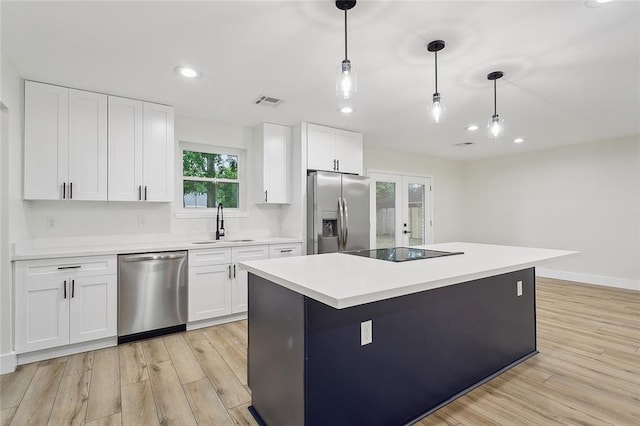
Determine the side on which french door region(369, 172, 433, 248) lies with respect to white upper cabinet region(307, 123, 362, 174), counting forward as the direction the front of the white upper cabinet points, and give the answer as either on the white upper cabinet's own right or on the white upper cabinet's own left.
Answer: on the white upper cabinet's own left

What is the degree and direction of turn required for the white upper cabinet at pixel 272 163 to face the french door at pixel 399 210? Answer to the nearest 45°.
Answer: approximately 90° to its left

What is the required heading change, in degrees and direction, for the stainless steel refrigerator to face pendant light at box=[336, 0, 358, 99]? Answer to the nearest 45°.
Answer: approximately 45° to its right

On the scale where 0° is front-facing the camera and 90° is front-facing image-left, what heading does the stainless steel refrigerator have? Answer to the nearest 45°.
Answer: approximately 315°

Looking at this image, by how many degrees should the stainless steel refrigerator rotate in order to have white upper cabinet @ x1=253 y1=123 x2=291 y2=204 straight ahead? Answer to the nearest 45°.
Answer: approximately 135° to its right

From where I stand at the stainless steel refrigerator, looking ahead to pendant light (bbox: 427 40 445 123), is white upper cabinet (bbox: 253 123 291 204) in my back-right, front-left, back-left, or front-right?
back-right

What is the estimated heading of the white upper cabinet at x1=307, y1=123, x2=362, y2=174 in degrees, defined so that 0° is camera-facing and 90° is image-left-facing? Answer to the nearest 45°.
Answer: approximately 315°

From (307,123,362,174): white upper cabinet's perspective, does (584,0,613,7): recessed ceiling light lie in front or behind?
in front

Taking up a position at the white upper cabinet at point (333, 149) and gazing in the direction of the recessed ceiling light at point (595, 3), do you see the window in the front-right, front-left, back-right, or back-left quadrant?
back-right

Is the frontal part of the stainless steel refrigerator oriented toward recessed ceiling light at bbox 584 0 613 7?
yes

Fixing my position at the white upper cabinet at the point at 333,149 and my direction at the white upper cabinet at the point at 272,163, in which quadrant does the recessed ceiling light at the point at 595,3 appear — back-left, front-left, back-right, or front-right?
back-left

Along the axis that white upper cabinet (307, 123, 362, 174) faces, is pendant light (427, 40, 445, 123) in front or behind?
in front
